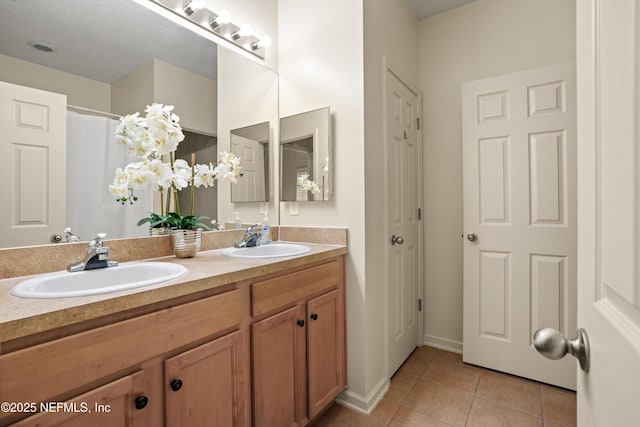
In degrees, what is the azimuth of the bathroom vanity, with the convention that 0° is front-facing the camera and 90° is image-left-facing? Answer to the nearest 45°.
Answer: approximately 315°

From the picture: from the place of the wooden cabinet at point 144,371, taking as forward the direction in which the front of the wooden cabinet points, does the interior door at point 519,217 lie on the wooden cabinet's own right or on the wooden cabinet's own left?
on the wooden cabinet's own left

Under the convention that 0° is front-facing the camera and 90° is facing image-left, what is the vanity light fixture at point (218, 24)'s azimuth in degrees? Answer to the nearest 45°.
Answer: approximately 315°
